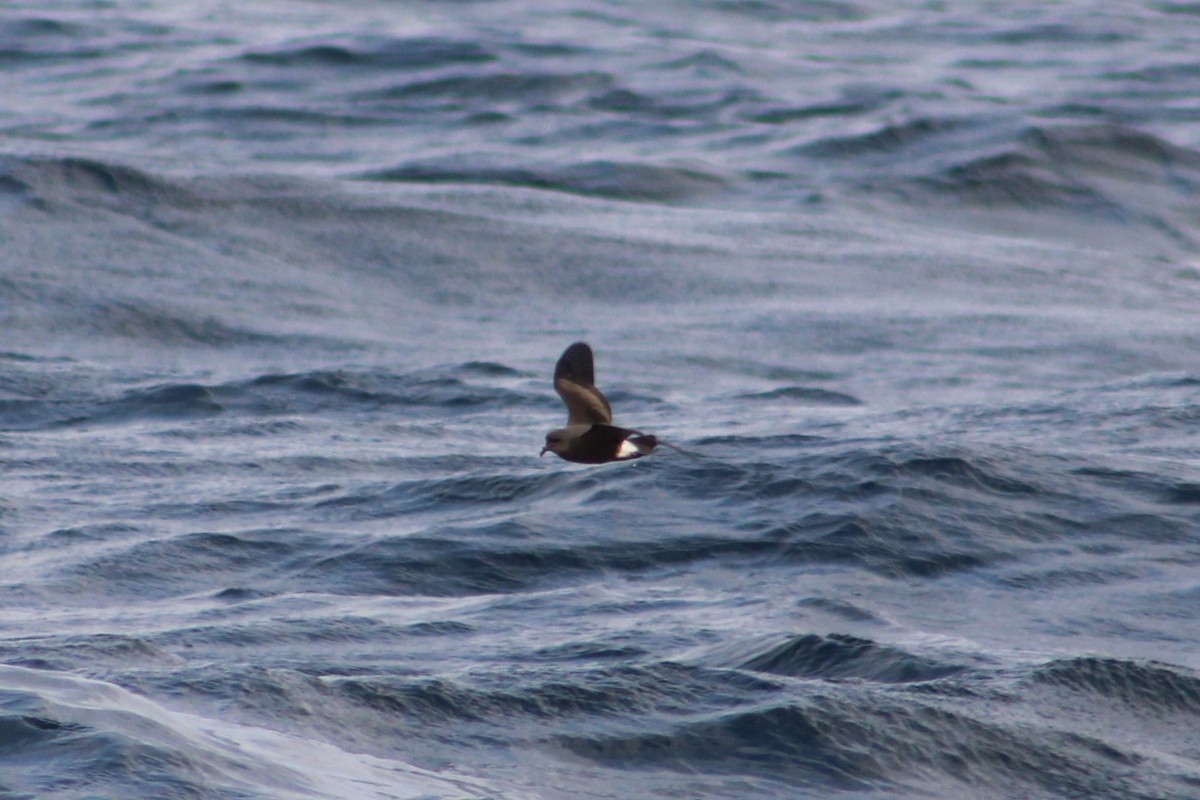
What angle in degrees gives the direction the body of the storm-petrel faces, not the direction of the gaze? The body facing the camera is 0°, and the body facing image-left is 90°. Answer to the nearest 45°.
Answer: approximately 90°
